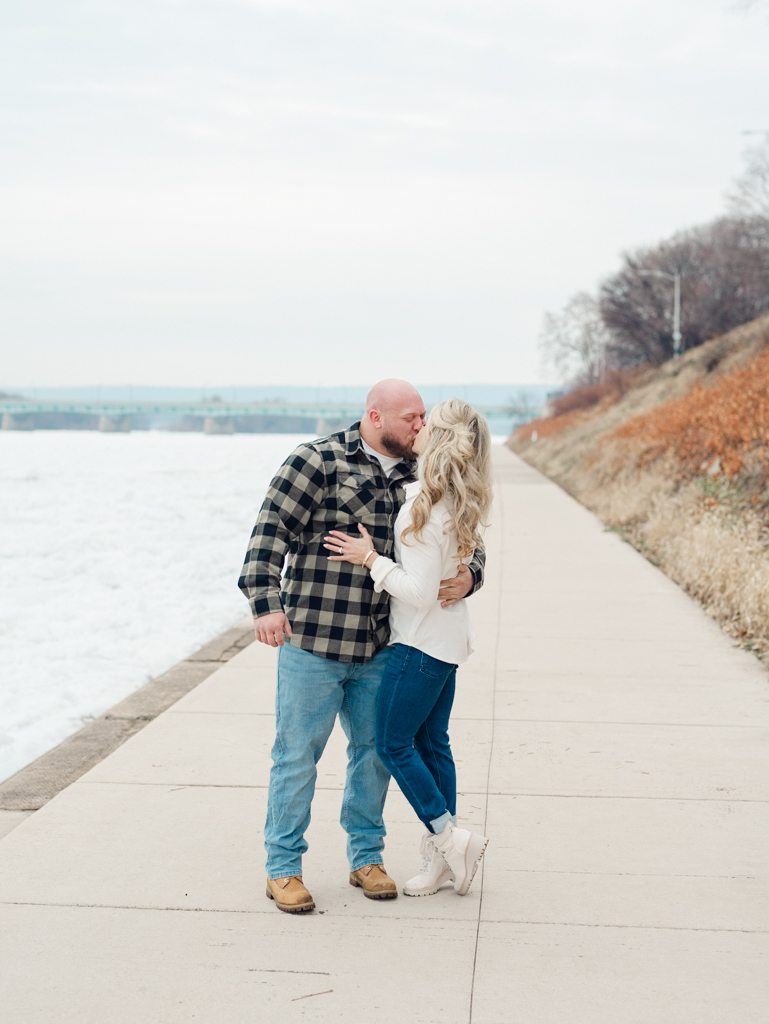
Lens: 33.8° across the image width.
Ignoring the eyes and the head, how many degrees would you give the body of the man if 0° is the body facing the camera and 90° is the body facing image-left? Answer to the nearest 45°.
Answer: approximately 315°

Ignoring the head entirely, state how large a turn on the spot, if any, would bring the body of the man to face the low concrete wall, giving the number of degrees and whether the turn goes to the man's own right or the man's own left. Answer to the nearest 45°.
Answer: approximately 180°

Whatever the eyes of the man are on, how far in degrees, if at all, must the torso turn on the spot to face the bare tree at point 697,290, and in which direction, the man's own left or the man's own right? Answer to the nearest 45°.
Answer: approximately 135° to the man's own left

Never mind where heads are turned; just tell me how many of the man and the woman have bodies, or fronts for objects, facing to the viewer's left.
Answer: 1

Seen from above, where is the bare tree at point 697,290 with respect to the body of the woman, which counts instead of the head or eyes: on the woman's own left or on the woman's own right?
on the woman's own right

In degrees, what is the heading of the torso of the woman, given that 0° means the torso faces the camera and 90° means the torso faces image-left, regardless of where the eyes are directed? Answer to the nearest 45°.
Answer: approximately 90°
